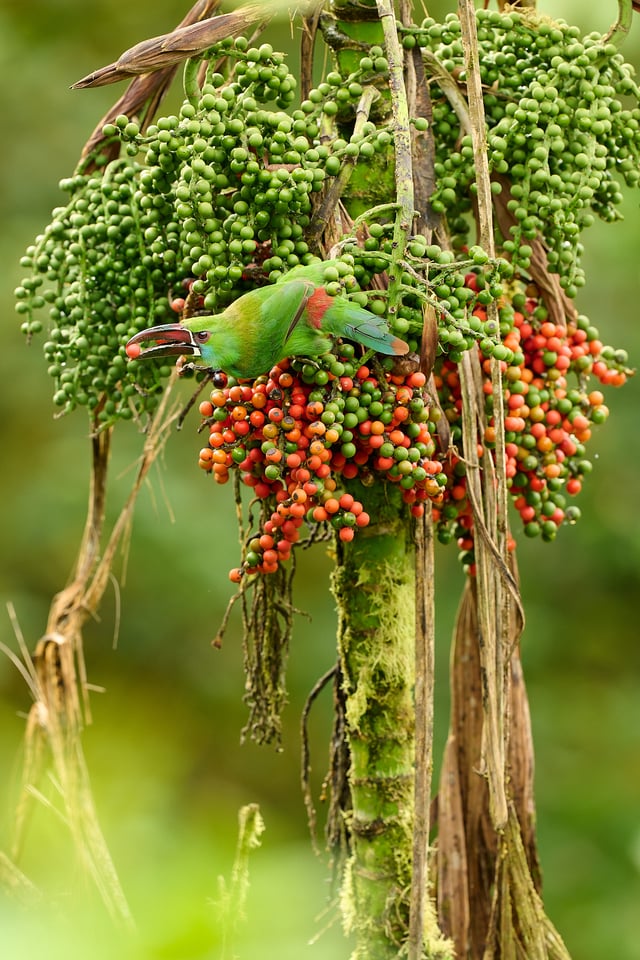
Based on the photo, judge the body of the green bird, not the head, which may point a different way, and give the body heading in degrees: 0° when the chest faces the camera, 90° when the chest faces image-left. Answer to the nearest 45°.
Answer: approximately 90°
